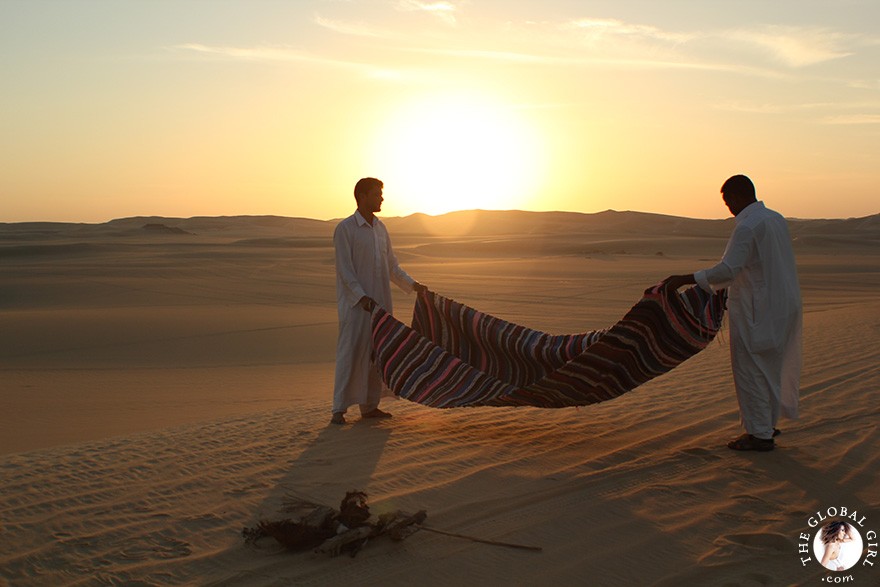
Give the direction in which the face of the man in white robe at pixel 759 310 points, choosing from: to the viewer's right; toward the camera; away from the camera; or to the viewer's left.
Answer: to the viewer's left

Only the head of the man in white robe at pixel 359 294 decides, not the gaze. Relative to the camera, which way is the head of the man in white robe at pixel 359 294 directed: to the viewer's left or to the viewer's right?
to the viewer's right

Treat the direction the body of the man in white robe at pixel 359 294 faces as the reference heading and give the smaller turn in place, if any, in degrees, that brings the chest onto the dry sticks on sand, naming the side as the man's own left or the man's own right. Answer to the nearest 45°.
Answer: approximately 45° to the man's own right

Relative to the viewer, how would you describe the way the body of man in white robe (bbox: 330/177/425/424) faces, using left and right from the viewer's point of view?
facing the viewer and to the right of the viewer

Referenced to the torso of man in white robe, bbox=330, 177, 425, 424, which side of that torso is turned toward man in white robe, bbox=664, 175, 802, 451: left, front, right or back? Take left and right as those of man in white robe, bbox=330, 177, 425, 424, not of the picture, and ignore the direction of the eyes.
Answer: front
